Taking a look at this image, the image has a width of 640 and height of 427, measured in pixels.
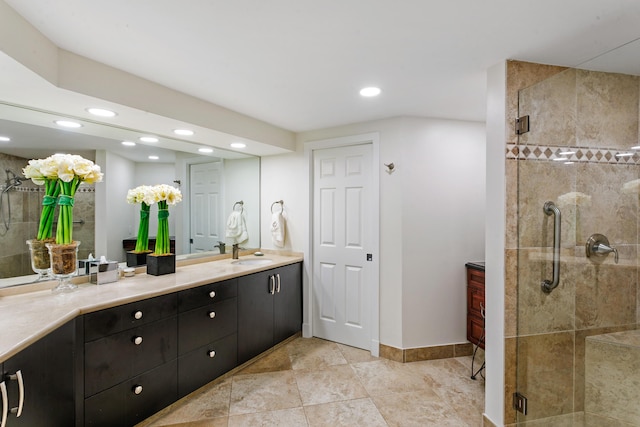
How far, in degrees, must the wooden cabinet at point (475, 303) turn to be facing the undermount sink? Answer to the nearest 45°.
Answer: approximately 45° to its right

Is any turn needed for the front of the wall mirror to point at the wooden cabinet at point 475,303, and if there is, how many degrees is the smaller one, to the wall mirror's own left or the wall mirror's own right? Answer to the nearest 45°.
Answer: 0° — it already faces it

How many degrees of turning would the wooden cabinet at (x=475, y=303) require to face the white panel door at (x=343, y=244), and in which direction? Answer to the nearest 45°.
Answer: approximately 45° to its right

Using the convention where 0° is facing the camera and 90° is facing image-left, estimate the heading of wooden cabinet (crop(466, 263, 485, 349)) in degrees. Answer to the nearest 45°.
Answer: approximately 45°

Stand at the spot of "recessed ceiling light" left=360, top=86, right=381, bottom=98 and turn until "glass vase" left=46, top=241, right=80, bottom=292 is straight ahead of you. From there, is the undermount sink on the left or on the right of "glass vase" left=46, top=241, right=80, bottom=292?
right
